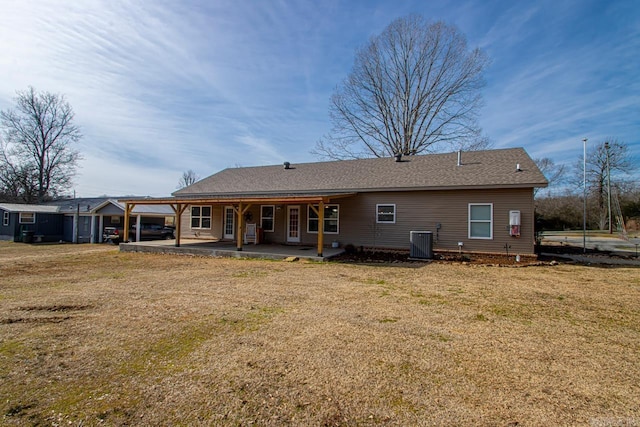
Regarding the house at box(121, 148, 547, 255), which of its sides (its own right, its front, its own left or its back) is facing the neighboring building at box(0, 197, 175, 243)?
left

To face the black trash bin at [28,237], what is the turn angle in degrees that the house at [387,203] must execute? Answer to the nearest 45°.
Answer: approximately 135° to its left

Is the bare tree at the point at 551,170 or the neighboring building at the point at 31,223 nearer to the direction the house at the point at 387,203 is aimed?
the bare tree

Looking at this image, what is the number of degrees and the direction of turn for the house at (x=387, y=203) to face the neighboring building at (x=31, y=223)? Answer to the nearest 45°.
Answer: approximately 135° to its left

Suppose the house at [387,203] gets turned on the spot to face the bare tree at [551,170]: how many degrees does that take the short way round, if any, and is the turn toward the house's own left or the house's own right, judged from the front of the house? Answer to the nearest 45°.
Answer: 0° — it already faces it
